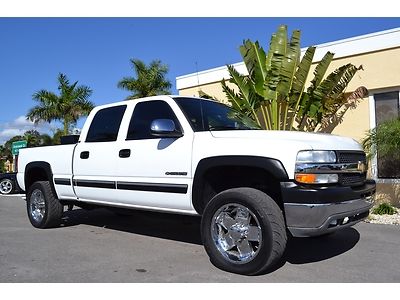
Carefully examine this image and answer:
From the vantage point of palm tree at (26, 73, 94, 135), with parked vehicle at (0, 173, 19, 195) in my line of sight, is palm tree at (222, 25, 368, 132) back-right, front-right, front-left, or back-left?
front-left

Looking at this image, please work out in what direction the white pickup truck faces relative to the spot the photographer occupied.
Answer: facing the viewer and to the right of the viewer

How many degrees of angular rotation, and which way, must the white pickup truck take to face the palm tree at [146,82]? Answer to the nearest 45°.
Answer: approximately 135° to its left

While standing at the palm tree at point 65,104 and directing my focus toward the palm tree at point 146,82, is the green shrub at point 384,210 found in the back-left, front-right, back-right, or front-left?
front-right

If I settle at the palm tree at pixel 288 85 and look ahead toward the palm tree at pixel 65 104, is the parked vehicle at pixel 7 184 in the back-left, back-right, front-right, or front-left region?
front-left

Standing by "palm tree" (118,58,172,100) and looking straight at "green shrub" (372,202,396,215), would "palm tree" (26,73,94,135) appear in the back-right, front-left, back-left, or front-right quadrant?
back-right

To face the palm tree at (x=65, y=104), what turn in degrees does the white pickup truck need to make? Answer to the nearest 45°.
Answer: approximately 135° to its left
